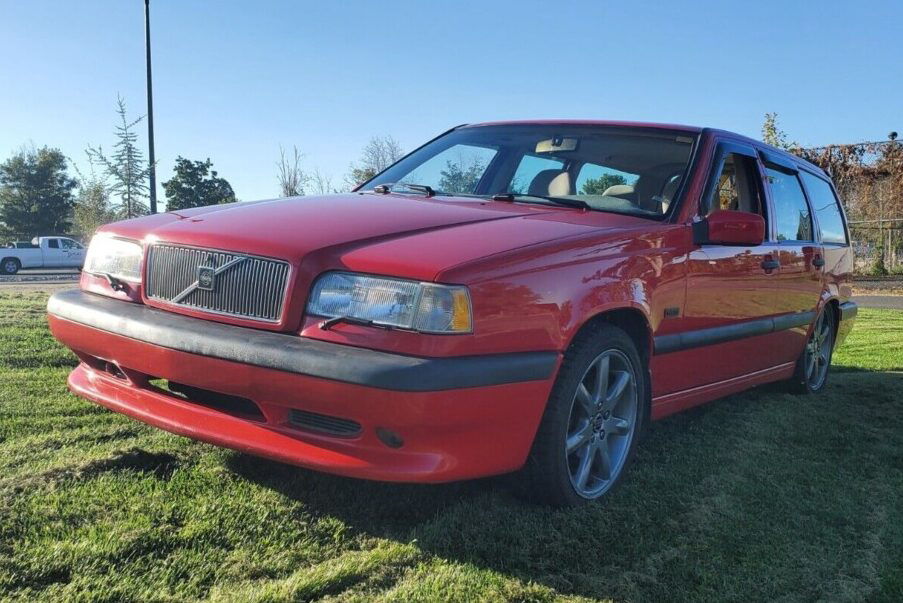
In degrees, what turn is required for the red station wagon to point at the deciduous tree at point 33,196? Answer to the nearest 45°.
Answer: approximately 90° to its right

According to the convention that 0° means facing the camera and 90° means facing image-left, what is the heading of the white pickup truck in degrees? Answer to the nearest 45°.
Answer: approximately 270°

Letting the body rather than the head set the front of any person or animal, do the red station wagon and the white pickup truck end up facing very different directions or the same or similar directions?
very different directions

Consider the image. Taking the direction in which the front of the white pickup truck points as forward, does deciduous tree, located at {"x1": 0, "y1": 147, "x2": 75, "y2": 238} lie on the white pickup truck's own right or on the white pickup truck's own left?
on the white pickup truck's own left

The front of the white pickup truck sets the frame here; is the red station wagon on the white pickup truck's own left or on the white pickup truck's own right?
on the white pickup truck's own right

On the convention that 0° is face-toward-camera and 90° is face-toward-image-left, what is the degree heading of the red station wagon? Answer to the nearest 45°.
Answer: approximately 45°

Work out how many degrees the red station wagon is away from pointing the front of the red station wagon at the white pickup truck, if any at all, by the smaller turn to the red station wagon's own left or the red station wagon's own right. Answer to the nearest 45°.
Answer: approximately 90° to the red station wagon's own right

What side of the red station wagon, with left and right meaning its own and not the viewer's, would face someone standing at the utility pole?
right

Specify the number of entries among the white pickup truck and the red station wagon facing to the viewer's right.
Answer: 1
